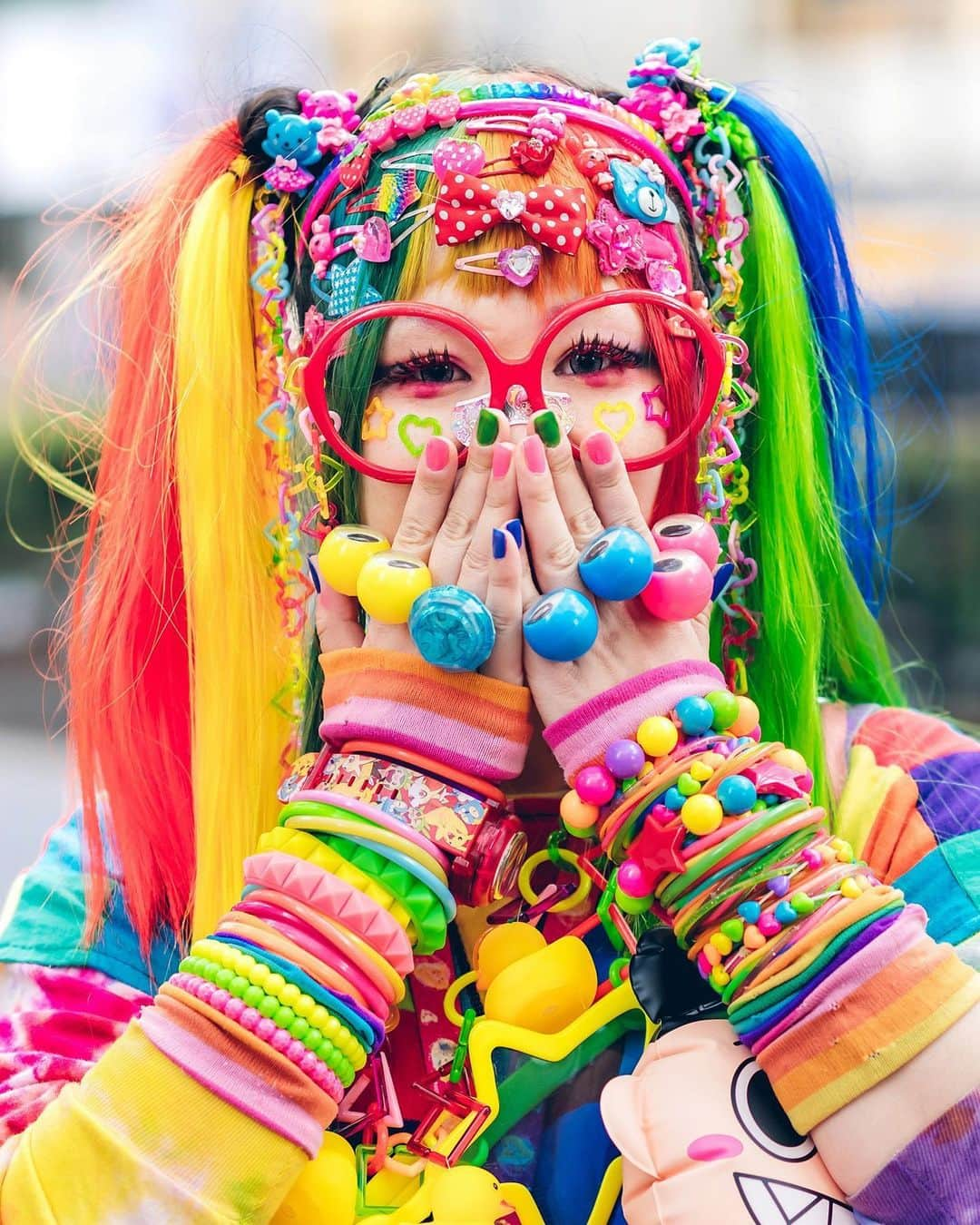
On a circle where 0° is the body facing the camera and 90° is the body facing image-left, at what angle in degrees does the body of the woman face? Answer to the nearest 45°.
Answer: approximately 0°

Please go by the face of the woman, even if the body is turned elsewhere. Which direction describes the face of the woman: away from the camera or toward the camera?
toward the camera
